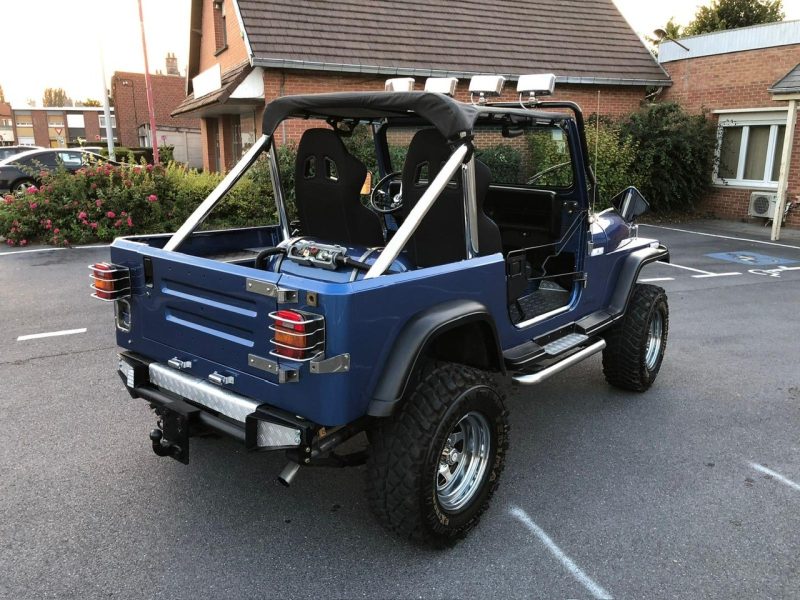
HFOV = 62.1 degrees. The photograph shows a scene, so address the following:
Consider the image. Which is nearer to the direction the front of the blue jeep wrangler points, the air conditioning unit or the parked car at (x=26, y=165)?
the air conditioning unit

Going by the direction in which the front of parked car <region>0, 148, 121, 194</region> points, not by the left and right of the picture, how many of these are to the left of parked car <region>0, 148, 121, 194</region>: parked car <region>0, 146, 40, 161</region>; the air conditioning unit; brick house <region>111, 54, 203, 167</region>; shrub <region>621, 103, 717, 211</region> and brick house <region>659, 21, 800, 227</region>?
2

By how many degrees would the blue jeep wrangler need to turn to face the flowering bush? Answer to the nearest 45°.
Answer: approximately 90° to its left

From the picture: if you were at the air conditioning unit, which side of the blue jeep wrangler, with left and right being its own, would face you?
front

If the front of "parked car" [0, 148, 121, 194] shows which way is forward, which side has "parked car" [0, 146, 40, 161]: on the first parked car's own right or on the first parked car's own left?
on the first parked car's own left

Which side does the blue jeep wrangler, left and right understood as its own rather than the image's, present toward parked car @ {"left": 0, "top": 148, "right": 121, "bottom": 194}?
left

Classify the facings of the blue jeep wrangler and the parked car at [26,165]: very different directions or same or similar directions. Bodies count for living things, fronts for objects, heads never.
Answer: same or similar directions

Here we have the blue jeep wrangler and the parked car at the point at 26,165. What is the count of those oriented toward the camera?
0

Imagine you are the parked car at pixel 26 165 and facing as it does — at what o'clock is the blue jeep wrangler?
The blue jeep wrangler is roughly at 3 o'clock from the parked car.

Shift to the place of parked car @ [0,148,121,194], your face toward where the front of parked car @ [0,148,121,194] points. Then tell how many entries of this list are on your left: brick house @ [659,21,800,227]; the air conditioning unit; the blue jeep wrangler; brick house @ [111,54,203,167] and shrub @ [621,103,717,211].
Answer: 1

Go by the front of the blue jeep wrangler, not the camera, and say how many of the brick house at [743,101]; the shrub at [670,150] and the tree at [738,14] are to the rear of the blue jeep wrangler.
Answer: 0

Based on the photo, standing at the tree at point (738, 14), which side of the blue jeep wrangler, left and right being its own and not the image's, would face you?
front

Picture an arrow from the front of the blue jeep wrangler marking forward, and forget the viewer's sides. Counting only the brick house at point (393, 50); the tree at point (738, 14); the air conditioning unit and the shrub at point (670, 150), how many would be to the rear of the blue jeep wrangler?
0

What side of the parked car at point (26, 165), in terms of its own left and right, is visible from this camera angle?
right
